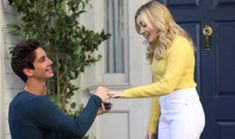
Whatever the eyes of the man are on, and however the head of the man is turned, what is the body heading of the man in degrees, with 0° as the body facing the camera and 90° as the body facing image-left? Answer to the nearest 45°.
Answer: approximately 270°

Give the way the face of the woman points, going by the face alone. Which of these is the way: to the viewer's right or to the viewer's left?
to the viewer's left

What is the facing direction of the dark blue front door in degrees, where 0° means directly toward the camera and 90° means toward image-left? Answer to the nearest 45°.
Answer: approximately 0°

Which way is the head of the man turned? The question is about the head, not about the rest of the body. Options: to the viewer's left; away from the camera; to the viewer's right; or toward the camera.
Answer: to the viewer's right

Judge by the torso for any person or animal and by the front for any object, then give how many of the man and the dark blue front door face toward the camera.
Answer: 1

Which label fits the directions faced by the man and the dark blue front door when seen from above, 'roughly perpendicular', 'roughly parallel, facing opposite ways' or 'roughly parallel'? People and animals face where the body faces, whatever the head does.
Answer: roughly perpendicular

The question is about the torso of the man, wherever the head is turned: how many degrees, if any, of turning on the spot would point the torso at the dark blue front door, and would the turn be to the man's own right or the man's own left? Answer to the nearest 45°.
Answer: approximately 45° to the man's own left

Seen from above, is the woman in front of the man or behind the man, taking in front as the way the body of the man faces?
in front

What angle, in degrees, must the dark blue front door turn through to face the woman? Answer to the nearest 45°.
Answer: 0° — it already faces them
